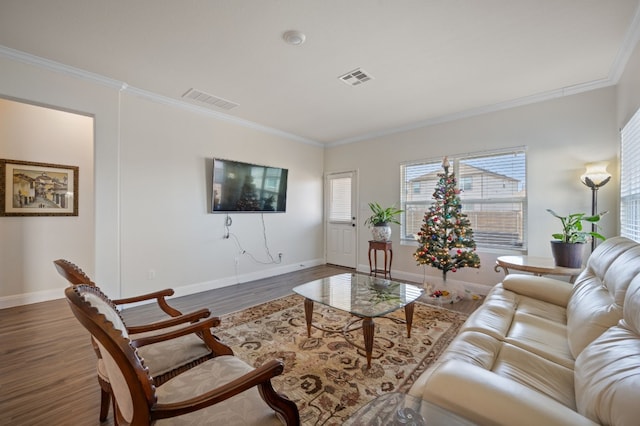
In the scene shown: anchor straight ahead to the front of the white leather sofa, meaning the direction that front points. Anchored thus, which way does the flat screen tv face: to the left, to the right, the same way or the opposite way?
the opposite way

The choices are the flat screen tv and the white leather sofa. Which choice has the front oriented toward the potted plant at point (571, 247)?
the flat screen tv

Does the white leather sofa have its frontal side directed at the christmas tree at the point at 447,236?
no

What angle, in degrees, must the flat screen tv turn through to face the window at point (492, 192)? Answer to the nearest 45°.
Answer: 0° — it already faces it

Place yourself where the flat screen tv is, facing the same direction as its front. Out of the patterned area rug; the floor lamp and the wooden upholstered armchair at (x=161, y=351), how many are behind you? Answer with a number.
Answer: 0

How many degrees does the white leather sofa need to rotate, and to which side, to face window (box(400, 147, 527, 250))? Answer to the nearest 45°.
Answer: approximately 90° to its right

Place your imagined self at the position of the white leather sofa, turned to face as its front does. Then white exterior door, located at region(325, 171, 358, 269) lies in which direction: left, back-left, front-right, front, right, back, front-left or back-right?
front-right

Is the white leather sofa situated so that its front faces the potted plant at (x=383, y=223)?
no

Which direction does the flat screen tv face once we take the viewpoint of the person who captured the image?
facing the viewer and to the right of the viewer

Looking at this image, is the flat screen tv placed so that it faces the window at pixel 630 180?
yes

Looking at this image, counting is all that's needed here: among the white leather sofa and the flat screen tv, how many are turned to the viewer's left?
1

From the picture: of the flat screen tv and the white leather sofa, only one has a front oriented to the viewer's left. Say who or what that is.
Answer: the white leather sofa

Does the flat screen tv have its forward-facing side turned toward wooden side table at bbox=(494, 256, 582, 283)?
yes

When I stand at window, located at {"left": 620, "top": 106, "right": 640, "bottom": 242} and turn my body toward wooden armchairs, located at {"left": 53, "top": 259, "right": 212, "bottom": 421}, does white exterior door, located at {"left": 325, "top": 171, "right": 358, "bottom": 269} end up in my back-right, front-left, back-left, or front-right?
front-right

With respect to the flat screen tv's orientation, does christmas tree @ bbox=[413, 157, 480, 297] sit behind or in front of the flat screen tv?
in front

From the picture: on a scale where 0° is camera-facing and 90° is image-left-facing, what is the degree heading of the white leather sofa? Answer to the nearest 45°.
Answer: approximately 90°

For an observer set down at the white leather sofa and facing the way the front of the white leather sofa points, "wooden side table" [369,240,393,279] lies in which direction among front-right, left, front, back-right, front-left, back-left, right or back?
front-right

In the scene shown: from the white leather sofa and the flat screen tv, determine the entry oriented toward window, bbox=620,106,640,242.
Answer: the flat screen tv
